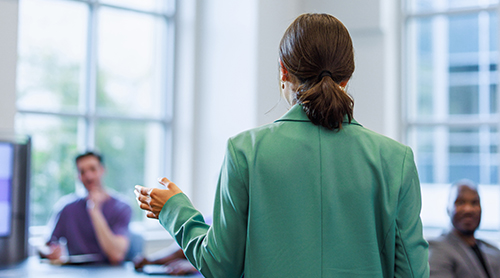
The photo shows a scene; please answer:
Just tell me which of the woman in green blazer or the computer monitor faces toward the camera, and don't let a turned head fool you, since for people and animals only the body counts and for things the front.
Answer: the computer monitor

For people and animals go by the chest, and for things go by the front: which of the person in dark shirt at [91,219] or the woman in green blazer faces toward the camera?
the person in dark shirt

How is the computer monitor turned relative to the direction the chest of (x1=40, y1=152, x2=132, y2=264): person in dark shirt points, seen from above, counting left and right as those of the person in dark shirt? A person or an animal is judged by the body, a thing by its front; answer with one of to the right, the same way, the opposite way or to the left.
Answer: the same way

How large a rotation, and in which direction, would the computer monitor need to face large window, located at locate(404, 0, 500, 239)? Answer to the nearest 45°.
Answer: approximately 90° to its left

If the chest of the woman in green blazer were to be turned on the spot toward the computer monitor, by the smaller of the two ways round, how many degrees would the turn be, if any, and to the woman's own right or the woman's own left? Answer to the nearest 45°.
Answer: approximately 45° to the woman's own left

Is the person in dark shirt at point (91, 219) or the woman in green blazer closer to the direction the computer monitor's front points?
the woman in green blazer

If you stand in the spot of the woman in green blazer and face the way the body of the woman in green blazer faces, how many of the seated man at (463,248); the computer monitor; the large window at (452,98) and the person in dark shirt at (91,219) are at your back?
0

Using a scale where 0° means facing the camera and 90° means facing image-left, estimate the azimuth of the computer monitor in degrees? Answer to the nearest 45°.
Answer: approximately 0°

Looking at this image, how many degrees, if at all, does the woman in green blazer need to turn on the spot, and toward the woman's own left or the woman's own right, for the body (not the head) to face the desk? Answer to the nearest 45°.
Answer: approximately 45° to the woman's own left

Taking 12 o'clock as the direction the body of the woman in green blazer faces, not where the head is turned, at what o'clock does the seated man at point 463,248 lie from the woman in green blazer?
The seated man is roughly at 1 o'clock from the woman in green blazer.

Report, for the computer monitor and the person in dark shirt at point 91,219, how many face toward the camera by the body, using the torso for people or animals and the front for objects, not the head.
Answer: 2

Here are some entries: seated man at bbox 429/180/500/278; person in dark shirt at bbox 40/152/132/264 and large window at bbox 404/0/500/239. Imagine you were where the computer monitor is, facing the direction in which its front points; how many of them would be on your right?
0

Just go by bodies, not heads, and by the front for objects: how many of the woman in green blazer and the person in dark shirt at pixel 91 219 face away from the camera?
1

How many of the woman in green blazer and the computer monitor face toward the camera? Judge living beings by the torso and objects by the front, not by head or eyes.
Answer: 1

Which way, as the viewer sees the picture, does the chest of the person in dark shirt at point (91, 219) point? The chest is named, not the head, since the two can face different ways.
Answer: toward the camera

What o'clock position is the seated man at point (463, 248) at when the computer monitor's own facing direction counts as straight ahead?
The seated man is roughly at 10 o'clock from the computer monitor.

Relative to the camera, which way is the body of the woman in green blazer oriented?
away from the camera
